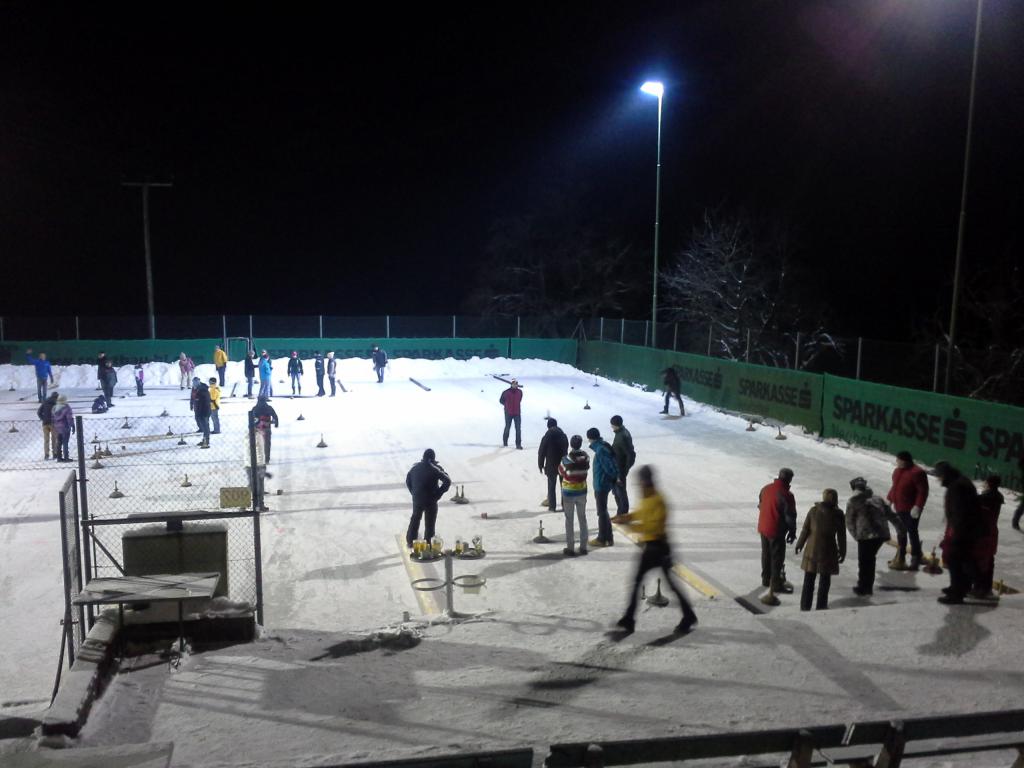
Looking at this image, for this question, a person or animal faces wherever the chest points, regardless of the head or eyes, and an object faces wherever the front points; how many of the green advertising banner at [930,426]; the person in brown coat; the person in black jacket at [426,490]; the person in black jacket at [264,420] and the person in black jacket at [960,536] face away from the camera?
3

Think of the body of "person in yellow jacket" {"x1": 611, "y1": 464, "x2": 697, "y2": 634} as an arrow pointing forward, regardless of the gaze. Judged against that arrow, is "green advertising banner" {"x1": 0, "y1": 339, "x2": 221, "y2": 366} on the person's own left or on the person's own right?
on the person's own right

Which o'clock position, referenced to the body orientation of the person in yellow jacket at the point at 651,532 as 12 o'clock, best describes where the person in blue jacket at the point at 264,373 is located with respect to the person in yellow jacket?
The person in blue jacket is roughly at 2 o'clock from the person in yellow jacket.

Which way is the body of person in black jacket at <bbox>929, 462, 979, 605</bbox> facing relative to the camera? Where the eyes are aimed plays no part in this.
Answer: to the viewer's left

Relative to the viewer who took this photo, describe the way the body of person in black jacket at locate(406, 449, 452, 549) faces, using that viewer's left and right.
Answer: facing away from the viewer
